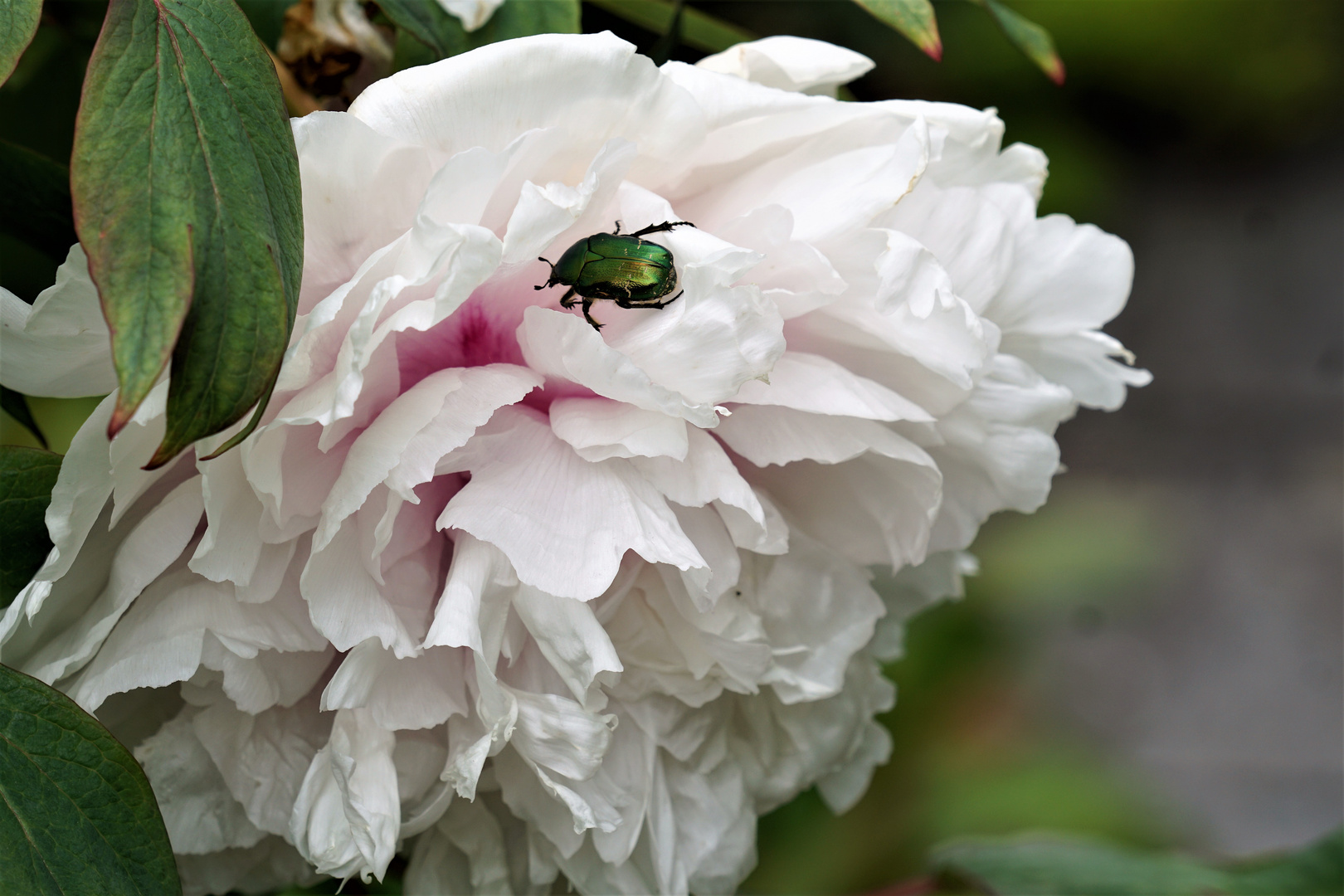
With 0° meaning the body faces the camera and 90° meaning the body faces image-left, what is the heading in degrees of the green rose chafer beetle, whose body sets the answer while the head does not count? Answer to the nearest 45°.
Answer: approximately 90°
